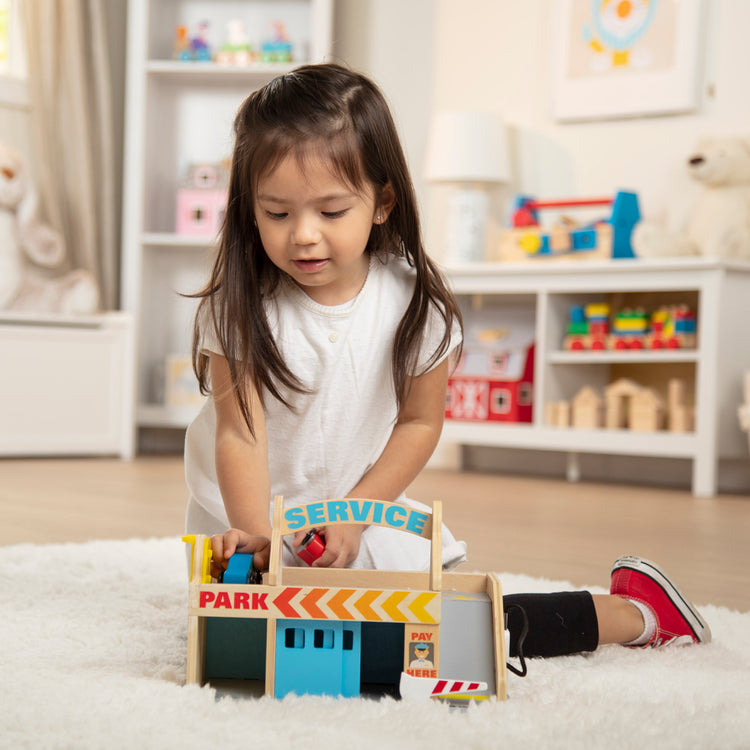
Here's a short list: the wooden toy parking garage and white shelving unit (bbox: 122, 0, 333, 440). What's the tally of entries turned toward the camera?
2

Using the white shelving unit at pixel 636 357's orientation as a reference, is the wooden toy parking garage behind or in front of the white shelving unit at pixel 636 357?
in front

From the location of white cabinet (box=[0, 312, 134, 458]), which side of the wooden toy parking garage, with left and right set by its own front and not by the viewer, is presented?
back

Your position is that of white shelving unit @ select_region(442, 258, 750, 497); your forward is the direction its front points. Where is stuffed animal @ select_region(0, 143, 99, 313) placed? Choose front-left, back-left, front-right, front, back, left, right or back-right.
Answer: front-right

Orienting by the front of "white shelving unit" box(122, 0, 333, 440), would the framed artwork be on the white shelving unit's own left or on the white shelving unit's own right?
on the white shelving unit's own left

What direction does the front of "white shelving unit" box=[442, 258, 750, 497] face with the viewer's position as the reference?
facing the viewer and to the left of the viewer

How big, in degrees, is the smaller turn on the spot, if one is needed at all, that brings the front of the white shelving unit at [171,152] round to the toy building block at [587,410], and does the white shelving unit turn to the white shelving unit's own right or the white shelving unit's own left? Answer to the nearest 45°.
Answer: approximately 45° to the white shelving unit's own left

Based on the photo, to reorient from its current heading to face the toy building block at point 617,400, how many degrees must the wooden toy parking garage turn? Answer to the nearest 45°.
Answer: approximately 180°

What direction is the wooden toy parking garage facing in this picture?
toward the camera

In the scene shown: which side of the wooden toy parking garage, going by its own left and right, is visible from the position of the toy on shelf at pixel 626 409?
back

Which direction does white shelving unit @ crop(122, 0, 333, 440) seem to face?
toward the camera

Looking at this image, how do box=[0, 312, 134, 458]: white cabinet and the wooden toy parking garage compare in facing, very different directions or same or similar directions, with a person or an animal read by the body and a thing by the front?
same or similar directions

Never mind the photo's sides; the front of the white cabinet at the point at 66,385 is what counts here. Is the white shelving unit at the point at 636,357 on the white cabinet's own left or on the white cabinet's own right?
on the white cabinet's own left

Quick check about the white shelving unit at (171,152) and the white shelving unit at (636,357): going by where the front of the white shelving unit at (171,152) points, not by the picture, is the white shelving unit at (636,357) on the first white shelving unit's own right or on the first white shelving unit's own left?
on the first white shelving unit's own left

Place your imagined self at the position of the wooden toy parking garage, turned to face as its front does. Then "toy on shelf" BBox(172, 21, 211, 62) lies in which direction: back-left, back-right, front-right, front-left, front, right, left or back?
back

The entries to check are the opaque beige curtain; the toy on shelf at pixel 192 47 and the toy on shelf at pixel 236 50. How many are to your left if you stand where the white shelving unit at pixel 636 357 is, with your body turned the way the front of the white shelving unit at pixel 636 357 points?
0
